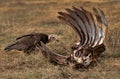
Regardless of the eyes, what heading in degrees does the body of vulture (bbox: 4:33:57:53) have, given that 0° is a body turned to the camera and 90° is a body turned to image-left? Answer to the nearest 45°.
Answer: approximately 270°
